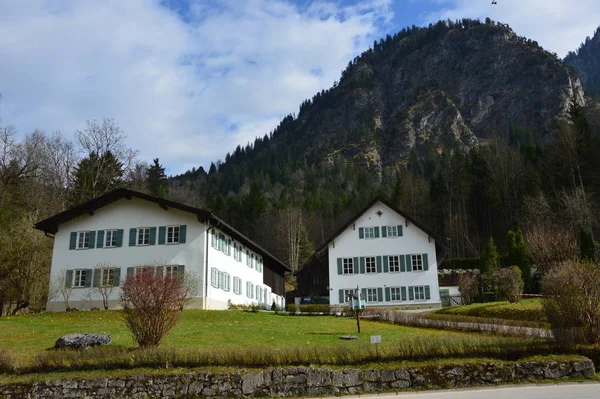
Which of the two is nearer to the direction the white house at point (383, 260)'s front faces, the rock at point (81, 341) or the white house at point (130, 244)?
the rock

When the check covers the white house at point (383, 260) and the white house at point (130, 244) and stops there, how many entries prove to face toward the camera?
2

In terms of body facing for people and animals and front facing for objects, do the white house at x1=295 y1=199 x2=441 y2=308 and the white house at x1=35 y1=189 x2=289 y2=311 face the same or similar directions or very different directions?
same or similar directions

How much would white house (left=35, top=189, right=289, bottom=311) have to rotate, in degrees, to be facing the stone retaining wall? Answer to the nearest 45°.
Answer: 0° — it already faces it

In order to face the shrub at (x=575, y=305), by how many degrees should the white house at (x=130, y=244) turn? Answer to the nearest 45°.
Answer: approximately 45° to its left

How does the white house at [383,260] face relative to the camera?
toward the camera

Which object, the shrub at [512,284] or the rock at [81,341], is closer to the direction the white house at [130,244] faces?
the rock

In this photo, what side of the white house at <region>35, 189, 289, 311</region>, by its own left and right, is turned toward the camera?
front

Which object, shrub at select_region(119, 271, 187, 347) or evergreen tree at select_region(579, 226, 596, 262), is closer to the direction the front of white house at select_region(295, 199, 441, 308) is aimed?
the shrub

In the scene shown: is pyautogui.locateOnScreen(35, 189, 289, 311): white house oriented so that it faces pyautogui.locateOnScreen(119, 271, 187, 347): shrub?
yes

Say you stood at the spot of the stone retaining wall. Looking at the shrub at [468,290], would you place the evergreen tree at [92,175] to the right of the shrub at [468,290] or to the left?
left

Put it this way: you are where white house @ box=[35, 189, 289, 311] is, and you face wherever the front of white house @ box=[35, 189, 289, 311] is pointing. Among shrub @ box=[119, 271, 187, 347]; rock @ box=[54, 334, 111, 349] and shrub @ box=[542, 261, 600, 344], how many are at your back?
0

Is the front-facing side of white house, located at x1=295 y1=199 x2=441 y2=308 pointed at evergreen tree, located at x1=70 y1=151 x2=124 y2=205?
no

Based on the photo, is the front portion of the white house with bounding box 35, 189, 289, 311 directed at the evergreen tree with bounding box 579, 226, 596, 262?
no

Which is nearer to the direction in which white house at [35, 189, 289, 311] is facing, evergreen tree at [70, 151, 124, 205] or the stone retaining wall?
the stone retaining wall

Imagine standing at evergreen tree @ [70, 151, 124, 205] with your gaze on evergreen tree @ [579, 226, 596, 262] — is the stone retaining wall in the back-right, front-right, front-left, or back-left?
front-right

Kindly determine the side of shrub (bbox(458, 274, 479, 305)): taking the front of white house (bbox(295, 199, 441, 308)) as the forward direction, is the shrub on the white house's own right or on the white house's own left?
on the white house's own left
